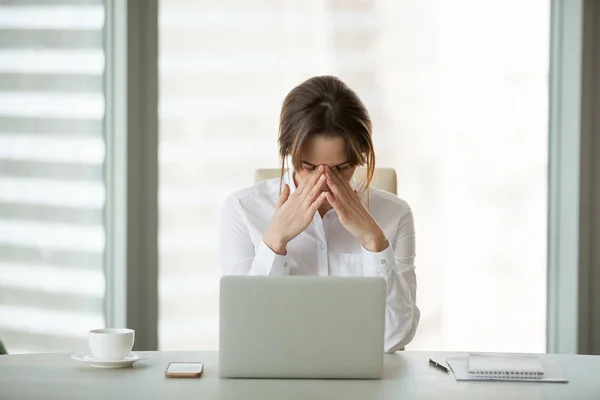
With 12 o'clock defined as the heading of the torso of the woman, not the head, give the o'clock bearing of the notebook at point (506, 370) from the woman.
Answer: The notebook is roughly at 11 o'clock from the woman.

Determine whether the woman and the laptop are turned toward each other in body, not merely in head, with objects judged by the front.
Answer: yes

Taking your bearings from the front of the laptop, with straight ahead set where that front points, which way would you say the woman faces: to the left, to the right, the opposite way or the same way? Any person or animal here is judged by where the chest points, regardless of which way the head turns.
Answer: the opposite way

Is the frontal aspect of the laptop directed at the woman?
yes

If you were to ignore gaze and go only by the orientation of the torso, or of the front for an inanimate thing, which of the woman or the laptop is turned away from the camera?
the laptop

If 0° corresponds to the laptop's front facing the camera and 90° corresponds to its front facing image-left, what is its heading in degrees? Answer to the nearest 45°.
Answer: approximately 180°

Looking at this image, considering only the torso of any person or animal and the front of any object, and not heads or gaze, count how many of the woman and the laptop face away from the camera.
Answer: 1

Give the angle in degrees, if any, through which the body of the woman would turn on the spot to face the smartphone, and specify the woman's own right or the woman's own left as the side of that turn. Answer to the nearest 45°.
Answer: approximately 45° to the woman's own right
